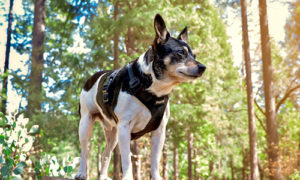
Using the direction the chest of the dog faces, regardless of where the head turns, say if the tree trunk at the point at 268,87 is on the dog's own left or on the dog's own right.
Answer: on the dog's own left

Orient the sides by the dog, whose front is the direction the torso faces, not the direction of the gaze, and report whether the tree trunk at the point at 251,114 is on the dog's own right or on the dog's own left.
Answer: on the dog's own left

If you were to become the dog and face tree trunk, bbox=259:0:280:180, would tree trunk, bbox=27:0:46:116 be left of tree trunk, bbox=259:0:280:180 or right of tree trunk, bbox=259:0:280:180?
left

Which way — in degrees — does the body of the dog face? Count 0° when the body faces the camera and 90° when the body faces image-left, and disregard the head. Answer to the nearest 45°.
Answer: approximately 315°

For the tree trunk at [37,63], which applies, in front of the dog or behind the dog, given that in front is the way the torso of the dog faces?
behind
